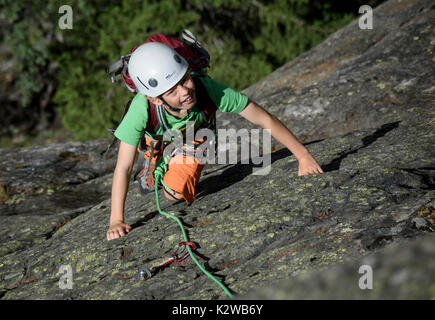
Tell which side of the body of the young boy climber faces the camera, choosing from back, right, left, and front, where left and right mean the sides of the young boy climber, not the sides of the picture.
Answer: front
